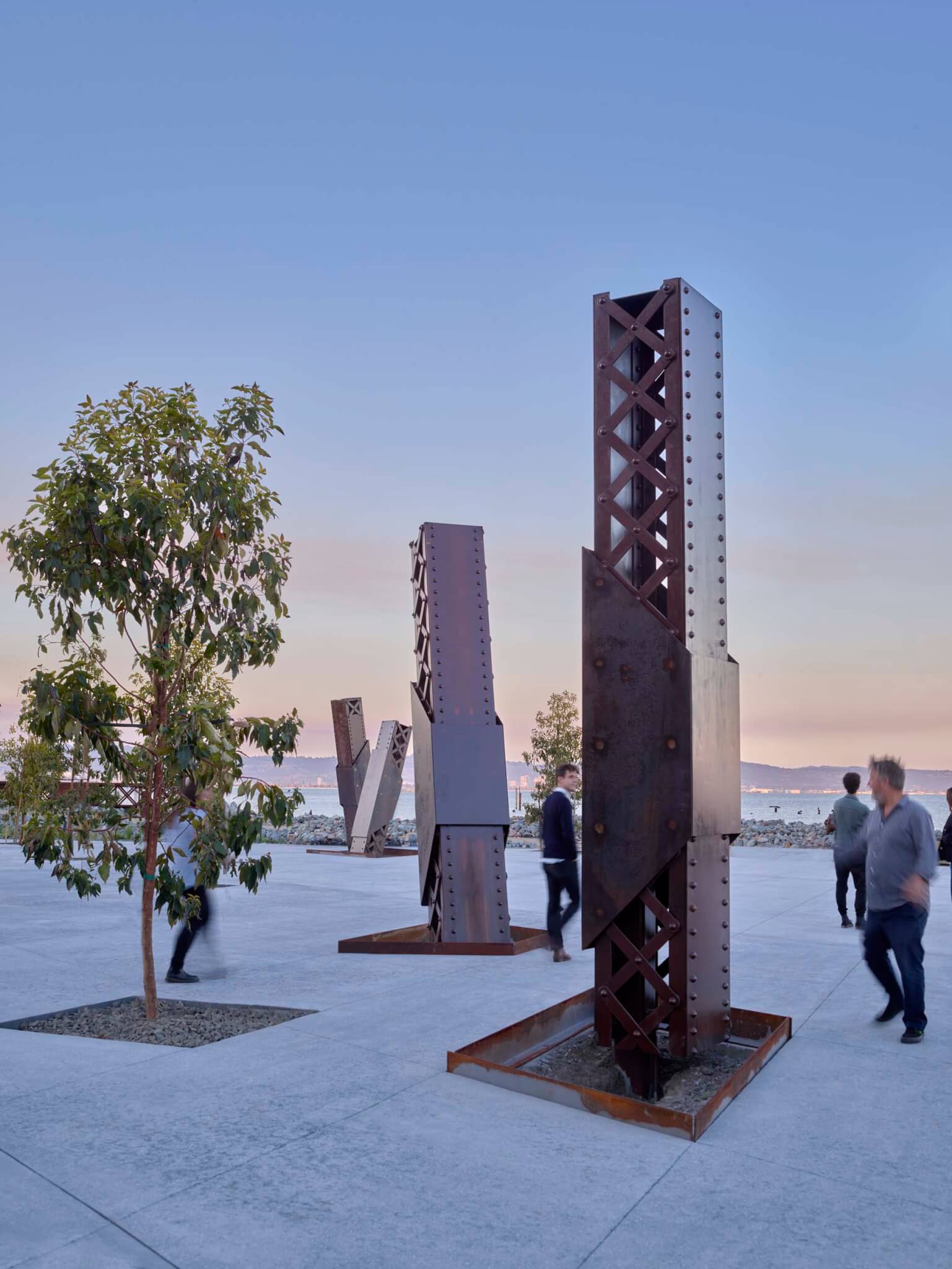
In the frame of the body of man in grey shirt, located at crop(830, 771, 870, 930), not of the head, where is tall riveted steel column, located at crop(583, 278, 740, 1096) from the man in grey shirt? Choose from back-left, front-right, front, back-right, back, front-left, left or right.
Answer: back

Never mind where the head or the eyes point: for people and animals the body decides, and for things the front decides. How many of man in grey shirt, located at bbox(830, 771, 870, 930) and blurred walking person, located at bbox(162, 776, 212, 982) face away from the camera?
1

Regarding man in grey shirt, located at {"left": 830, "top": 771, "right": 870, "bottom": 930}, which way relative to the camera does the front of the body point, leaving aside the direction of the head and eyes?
away from the camera

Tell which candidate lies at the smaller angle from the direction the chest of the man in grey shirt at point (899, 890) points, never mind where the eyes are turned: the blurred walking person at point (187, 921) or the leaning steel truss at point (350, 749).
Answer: the blurred walking person

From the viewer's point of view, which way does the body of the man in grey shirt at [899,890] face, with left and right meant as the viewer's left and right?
facing the viewer and to the left of the viewer

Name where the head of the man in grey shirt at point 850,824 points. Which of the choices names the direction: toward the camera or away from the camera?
away from the camera

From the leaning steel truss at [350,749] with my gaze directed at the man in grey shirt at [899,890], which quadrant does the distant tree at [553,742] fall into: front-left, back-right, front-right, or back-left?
back-left

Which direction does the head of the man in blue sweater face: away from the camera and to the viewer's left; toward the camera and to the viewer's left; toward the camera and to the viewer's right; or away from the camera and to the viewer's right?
toward the camera and to the viewer's right

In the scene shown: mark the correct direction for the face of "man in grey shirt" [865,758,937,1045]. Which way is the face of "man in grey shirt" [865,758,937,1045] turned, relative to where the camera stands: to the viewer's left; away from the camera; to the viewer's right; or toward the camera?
to the viewer's left

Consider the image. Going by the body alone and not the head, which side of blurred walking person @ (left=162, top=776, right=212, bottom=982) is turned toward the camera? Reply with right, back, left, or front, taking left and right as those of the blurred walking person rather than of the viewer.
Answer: right
